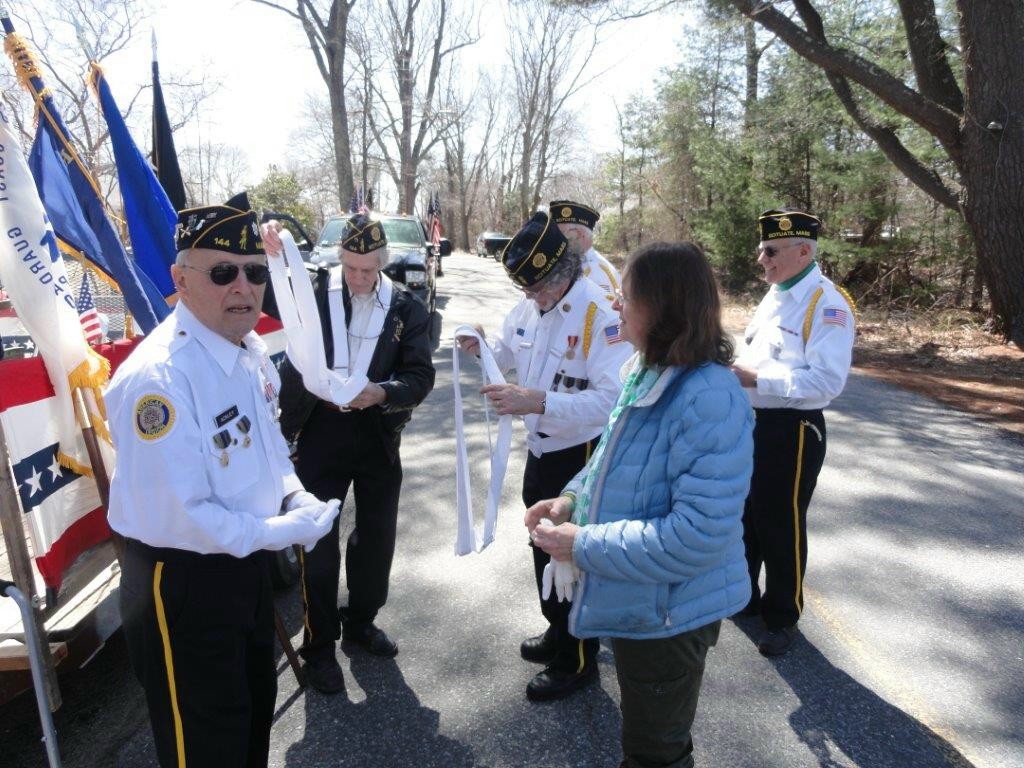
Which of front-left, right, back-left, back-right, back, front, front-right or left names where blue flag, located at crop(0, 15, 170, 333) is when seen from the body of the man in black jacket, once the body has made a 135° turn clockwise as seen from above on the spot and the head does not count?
front

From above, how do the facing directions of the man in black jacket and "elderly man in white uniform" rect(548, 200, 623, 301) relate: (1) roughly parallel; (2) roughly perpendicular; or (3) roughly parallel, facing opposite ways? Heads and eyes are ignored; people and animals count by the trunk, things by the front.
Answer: roughly perpendicular

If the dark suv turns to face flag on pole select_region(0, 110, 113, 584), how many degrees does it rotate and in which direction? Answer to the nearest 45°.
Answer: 0° — it already faces it

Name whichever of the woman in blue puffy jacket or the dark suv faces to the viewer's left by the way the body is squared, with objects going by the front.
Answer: the woman in blue puffy jacket

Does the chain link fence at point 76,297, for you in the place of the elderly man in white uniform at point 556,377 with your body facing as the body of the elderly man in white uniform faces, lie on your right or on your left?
on your right

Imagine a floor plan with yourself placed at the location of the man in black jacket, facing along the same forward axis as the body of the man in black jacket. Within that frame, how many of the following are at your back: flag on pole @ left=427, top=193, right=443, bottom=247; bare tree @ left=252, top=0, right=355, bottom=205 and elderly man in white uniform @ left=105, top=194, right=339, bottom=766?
2

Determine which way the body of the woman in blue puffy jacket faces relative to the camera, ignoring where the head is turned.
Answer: to the viewer's left

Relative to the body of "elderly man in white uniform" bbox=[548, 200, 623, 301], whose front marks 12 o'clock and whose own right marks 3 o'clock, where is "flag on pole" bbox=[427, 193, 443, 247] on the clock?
The flag on pole is roughly at 4 o'clock from the elderly man in white uniform.

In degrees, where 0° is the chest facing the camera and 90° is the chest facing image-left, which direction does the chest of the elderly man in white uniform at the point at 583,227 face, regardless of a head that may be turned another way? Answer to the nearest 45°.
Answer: approximately 45°

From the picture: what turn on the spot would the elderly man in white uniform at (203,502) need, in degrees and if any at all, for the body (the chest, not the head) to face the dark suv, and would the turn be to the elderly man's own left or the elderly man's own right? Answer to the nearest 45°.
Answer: approximately 135° to the elderly man's own left

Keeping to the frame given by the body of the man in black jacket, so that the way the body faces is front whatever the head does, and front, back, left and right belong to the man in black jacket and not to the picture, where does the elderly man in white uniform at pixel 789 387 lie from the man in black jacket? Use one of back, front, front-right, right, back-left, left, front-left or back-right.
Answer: left

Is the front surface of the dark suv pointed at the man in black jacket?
yes

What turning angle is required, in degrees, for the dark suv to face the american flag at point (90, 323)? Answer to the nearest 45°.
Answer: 0° — it already faces it

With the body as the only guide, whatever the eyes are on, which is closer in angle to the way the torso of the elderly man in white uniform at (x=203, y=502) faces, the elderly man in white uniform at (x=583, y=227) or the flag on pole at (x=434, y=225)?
the elderly man in white uniform

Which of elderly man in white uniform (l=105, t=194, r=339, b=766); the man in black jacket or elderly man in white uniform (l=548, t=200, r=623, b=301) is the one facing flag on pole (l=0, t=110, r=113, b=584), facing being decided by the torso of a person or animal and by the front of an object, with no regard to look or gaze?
elderly man in white uniform (l=548, t=200, r=623, b=301)

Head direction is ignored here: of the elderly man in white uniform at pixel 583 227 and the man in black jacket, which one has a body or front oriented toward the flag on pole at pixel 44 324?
the elderly man in white uniform

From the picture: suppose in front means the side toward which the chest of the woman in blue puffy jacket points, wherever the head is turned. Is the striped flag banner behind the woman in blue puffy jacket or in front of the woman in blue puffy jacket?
in front

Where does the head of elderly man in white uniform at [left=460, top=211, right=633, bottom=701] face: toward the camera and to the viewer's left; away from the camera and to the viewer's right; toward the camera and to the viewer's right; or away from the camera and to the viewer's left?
toward the camera and to the viewer's left
